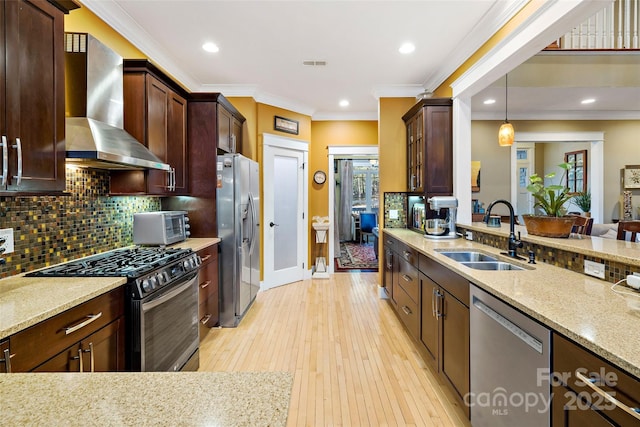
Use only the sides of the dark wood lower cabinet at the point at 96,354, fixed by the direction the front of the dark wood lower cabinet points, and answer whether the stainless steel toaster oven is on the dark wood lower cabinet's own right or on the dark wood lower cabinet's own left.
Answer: on the dark wood lower cabinet's own left

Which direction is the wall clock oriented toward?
toward the camera

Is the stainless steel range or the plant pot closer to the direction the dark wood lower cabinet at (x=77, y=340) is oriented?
the plant pot

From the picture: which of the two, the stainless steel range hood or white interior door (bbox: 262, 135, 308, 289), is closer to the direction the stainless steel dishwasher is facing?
the stainless steel range hood

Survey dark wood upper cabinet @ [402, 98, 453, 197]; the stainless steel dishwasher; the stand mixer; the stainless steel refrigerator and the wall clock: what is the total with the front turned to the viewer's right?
1

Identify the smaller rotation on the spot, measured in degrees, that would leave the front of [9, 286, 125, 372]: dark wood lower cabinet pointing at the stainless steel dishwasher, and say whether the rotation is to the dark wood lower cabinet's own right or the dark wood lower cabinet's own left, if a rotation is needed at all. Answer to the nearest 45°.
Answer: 0° — it already faces it

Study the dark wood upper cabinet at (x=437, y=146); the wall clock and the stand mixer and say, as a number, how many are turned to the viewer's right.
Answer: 0

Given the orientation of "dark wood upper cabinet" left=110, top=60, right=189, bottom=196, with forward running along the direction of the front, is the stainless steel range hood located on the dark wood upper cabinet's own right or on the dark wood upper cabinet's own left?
on the dark wood upper cabinet's own right

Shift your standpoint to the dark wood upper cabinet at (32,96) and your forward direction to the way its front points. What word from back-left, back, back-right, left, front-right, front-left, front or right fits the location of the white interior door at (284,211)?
left

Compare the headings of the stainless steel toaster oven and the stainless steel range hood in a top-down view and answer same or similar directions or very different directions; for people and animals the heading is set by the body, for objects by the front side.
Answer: same or similar directions

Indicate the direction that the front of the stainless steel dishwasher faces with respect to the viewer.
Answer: facing the viewer and to the left of the viewer

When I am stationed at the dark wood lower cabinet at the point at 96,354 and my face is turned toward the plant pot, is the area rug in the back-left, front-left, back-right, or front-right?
front-left
